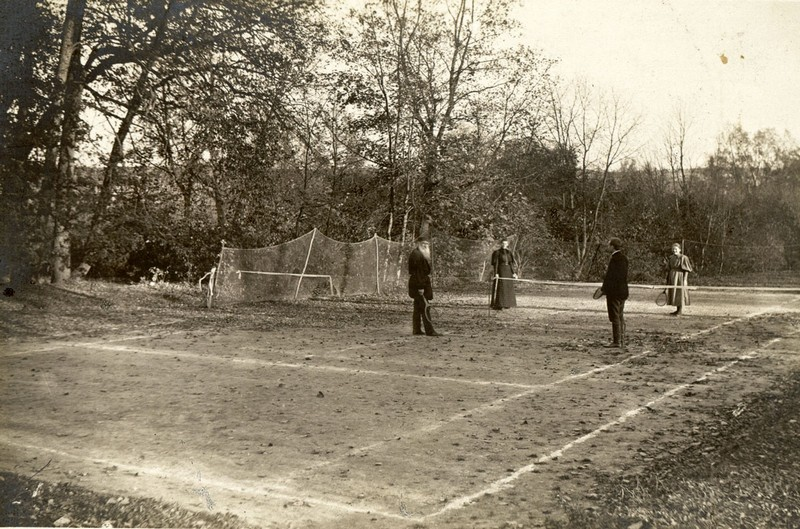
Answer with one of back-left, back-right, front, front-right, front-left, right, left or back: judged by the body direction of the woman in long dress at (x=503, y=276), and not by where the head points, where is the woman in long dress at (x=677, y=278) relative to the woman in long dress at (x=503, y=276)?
left

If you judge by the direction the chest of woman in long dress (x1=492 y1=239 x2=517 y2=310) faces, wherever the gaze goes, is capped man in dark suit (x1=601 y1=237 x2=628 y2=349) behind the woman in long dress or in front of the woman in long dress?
in front

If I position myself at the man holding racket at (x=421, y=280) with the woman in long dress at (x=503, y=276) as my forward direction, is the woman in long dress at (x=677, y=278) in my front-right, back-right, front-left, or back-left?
front-right

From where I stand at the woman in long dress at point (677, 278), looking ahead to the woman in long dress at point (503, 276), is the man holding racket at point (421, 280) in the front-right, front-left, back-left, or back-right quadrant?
front-left

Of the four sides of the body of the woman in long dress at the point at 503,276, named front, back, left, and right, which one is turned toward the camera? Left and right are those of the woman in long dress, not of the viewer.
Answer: front

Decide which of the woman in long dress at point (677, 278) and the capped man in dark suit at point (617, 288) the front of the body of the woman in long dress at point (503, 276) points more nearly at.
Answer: the capped man in dark suit

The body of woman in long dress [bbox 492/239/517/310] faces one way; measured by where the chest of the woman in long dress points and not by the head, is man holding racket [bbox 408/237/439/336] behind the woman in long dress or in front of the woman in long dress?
in front
